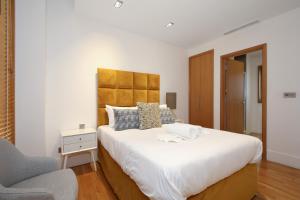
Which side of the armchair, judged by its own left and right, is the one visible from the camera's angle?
right

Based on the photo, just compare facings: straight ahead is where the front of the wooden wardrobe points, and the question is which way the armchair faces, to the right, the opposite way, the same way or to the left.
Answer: the opposite way

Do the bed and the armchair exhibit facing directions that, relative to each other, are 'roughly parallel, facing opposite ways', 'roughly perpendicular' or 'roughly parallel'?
roughly perpendicular

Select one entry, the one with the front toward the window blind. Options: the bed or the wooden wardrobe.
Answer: the wooden wardrobe

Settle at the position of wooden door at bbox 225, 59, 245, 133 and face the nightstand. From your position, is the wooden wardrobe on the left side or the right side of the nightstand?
right

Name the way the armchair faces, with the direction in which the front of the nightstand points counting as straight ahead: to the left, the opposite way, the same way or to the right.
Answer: to the left

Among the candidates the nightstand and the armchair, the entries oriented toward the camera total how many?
1

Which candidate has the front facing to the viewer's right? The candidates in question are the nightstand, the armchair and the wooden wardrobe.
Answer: the armchair

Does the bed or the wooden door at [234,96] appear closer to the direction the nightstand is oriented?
the bed

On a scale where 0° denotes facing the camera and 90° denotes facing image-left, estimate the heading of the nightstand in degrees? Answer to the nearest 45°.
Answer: approximately 0°
